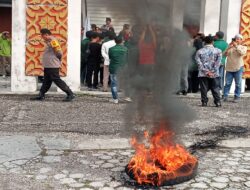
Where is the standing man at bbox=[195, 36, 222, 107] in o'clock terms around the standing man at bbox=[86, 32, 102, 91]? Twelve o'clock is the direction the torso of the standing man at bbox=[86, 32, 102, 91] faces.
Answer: the standing man at bbox=[195, 36, 222, 107] is roughly at 3 o'clock from the standing man at bbox=[86, 32, 102, 91].

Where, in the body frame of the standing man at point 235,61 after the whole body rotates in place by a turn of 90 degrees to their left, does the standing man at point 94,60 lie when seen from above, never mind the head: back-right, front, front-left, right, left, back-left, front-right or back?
back-right

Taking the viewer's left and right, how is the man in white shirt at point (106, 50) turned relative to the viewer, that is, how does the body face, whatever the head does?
facing away from the viewer and to the right of the viewer

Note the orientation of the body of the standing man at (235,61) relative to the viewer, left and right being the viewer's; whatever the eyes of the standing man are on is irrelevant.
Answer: facing the viewer and to the left of the viewer

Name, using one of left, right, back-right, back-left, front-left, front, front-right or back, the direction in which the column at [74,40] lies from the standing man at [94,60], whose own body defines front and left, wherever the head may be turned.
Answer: left
